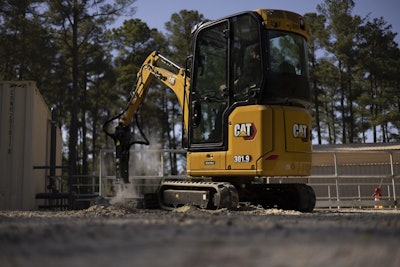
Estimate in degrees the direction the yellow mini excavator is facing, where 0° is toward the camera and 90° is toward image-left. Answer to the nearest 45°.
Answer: approximately 135°

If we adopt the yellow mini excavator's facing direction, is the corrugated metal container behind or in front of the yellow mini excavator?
in front
